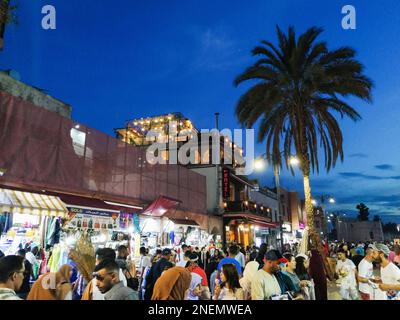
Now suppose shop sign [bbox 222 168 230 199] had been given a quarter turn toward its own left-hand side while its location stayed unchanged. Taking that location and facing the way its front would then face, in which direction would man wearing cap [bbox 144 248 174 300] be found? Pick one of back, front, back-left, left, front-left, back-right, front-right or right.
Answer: right

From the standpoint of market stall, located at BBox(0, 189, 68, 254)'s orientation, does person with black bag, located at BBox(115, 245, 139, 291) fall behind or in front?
in front

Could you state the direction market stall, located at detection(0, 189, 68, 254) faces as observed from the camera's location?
facing the viewer and to the right of the viewer

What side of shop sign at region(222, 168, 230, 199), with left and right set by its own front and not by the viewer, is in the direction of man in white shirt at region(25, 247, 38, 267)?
front

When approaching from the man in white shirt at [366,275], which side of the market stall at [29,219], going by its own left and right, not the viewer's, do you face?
front

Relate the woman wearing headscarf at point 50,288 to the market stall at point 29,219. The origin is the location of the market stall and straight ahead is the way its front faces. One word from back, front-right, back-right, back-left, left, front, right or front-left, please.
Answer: front-right
